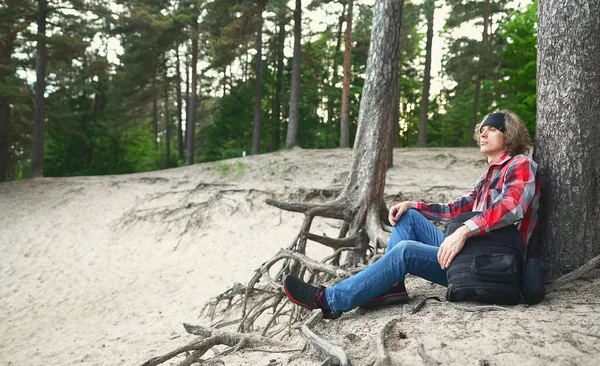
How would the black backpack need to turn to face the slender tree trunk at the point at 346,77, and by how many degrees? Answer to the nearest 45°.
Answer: approximately 180°

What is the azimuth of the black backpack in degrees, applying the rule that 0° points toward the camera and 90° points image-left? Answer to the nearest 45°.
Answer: approximately 0°

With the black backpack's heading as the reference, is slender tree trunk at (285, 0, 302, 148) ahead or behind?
behind

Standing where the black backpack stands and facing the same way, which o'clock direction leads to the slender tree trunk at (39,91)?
The slender tree trunk is roughly at 4 o'clock from the black backpack.

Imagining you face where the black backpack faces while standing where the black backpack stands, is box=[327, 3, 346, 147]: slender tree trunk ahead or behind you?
behind
